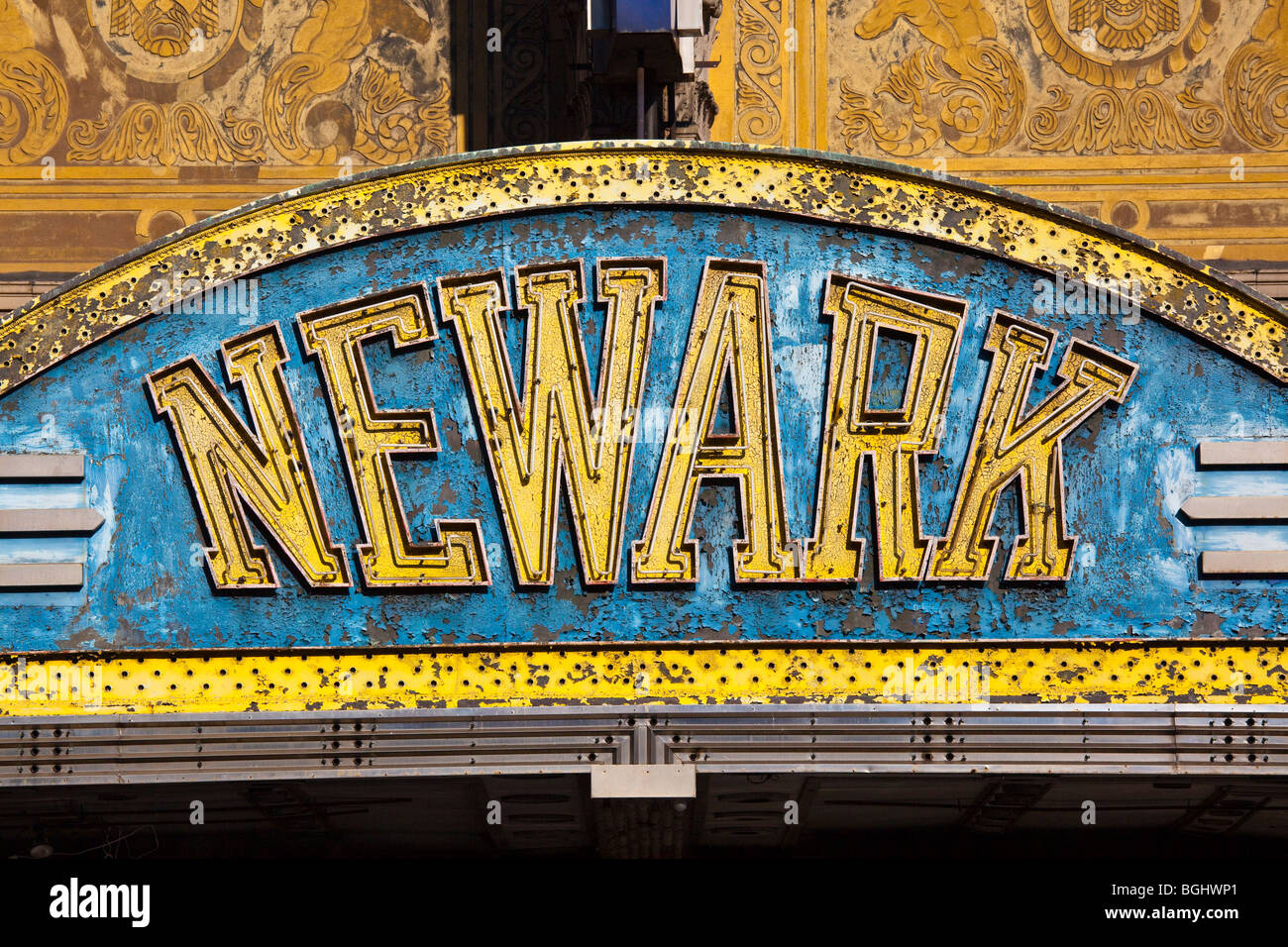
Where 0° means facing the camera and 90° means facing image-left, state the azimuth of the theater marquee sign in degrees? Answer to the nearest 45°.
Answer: approximately 0°
